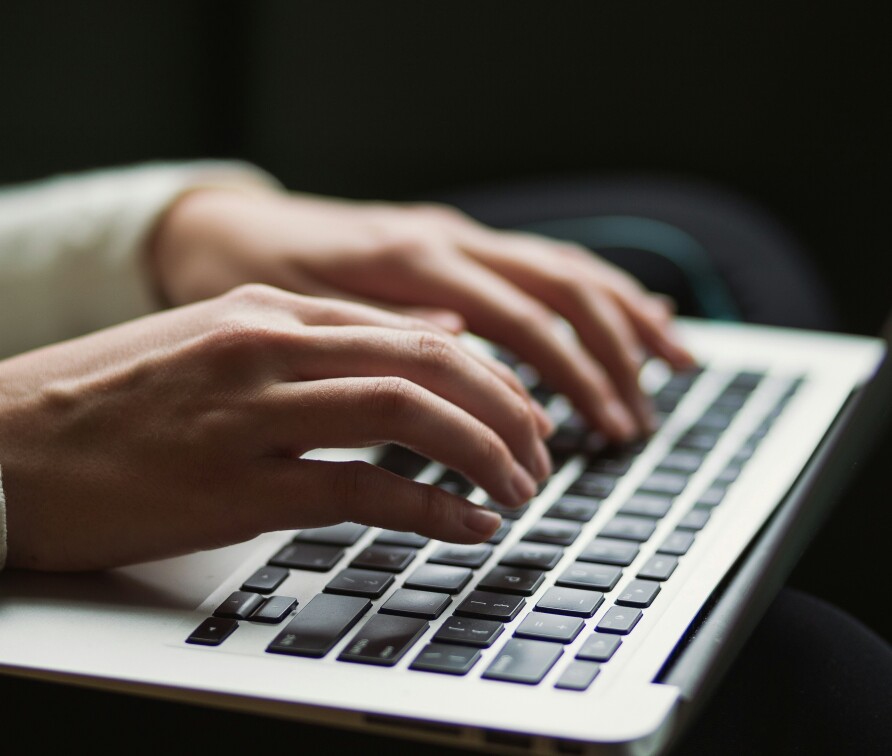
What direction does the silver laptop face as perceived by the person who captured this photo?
facing to the left of the viewer
